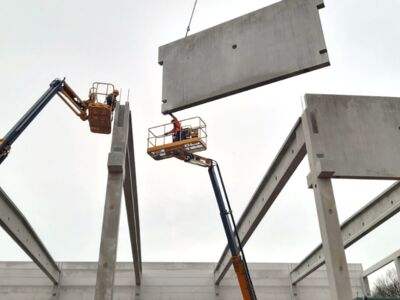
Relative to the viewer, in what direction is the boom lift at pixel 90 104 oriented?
to the viewer's right

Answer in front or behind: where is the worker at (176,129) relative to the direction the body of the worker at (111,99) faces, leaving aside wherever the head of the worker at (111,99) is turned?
in front

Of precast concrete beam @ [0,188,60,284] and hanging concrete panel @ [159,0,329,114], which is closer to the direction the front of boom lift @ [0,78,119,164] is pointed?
the hanging concrete panel

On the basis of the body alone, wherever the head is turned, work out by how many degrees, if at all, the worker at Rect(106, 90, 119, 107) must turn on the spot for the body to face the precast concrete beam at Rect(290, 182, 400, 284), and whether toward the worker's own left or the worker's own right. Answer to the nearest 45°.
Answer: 0° — they already face it

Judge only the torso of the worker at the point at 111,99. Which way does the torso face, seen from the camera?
to the viewer's right

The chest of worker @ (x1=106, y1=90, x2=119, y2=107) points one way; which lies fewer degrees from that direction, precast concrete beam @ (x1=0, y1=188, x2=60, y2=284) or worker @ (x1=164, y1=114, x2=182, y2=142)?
the worker
